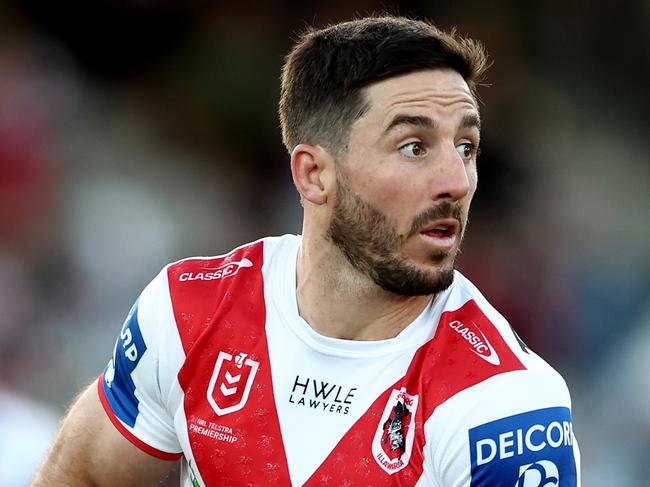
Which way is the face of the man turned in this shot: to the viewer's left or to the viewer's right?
to the viewer's right

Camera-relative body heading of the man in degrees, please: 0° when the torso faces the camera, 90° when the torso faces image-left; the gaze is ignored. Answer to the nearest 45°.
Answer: approximately 0°
